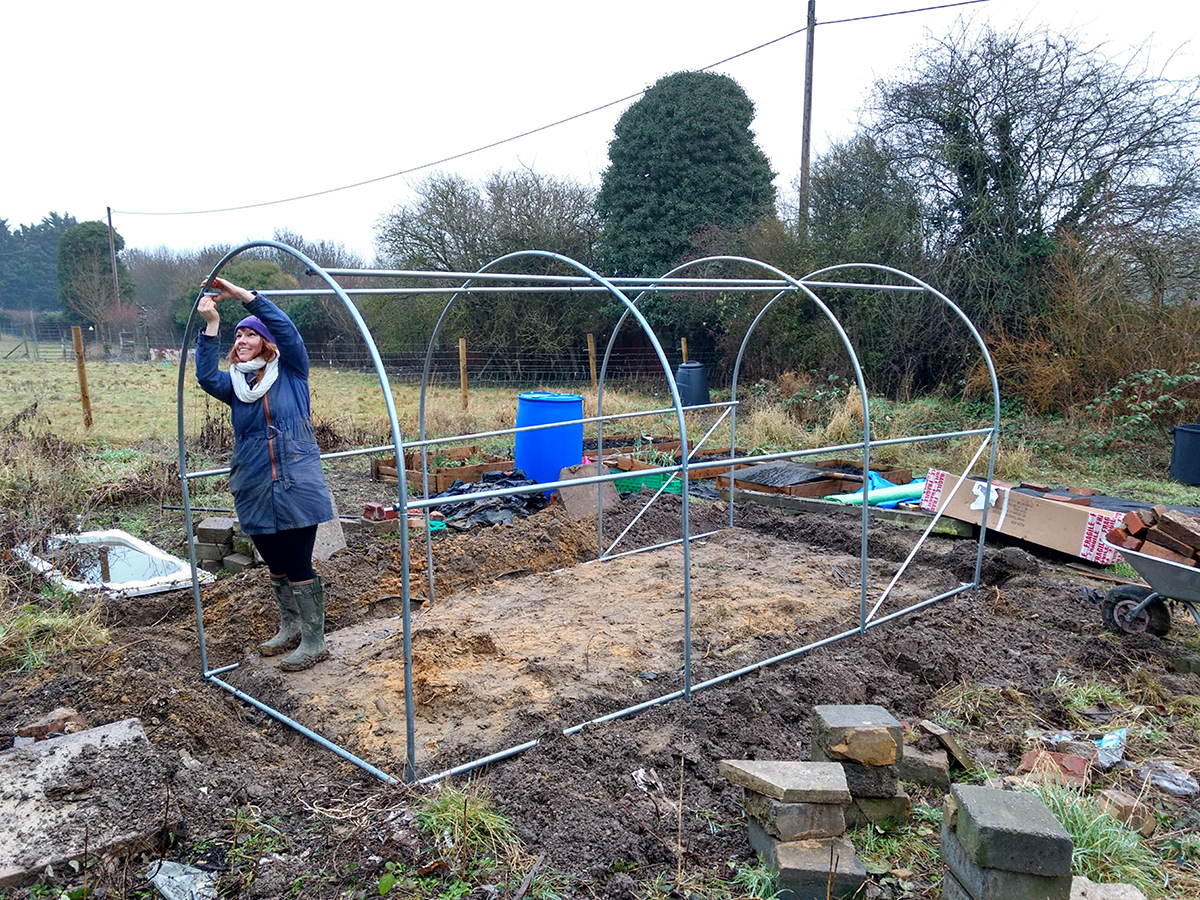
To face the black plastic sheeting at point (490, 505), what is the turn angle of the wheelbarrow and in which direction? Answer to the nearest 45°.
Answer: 0° — it already faces it

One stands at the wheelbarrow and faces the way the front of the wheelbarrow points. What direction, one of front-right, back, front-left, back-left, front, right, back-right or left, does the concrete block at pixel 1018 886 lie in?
left

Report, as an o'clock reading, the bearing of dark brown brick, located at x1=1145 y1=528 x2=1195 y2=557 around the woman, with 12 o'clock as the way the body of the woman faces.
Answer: The dark brown brick is roughly at 8 o'clock from the woman.

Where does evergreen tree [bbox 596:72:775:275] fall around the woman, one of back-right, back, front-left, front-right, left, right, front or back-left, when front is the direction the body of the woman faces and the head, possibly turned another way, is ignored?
back

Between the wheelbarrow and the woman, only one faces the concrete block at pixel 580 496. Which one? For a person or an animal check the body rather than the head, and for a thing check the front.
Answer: the wheelbarrow

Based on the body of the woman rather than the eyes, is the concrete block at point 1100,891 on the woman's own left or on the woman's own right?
on the woman's own left

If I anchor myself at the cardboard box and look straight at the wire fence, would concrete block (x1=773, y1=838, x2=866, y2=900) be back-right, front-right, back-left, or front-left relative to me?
back-left

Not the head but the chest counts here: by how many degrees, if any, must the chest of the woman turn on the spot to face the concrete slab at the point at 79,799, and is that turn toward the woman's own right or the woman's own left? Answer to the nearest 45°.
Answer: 0° — they already face it

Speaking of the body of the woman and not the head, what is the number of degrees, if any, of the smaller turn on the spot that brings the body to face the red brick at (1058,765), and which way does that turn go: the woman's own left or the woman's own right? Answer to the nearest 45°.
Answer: approximately 90° to the woman's own left

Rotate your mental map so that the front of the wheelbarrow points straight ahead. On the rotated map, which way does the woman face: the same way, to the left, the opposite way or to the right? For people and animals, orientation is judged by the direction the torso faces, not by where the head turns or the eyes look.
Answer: to the left

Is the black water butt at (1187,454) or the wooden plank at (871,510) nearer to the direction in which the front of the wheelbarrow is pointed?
the wooden plank

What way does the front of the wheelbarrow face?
to the viewer's left

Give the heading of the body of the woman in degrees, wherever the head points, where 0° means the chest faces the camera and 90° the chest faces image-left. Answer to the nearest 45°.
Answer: approximately 45°

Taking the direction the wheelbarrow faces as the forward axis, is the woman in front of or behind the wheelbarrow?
in front

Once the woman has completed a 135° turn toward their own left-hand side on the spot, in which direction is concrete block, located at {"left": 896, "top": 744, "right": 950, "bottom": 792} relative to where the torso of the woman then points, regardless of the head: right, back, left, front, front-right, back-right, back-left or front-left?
front-right

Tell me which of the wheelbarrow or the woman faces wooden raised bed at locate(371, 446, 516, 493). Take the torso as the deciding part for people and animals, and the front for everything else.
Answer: the wheelbarrow
